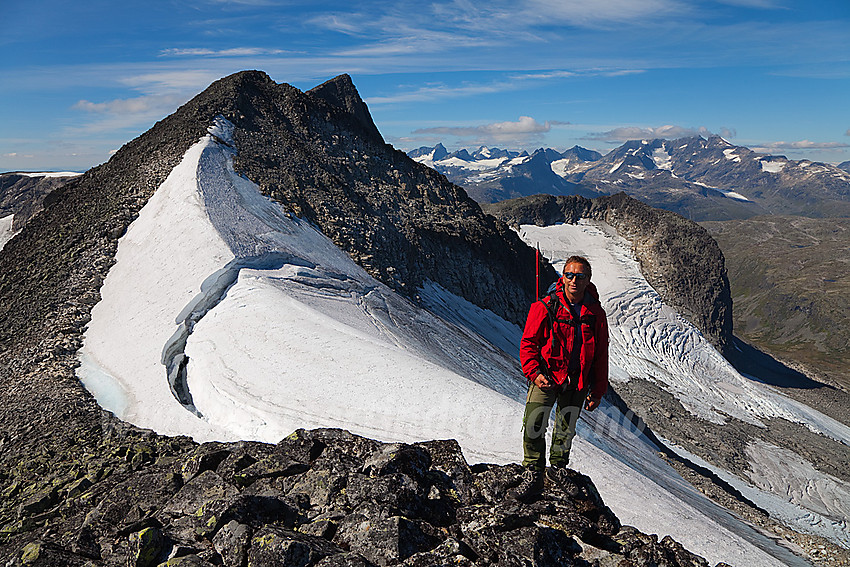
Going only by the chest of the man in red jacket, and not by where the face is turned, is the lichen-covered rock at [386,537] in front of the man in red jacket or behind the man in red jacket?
in front

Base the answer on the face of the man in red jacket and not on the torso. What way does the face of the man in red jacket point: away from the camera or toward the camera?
toward the camera

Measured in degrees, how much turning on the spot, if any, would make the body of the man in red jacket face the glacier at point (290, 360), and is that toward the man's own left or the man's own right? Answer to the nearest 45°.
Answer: approximately 135° to the man's own right

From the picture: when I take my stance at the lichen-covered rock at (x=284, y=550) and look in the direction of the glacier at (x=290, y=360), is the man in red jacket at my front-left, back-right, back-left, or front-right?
front-right

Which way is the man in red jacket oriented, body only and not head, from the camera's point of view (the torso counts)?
toward the camera

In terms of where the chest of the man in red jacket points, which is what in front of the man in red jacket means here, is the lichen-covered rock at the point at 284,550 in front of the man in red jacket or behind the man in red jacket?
in front
